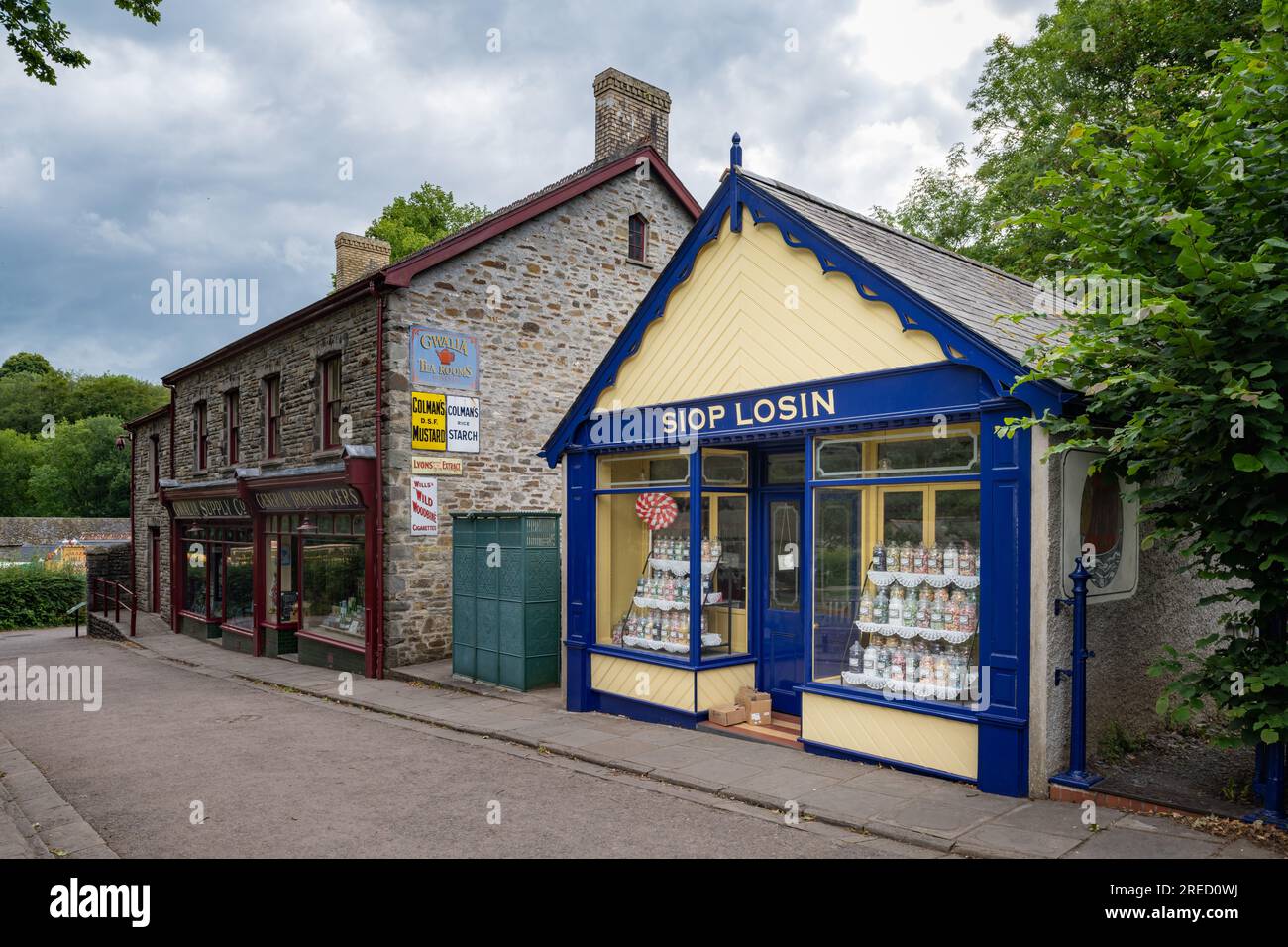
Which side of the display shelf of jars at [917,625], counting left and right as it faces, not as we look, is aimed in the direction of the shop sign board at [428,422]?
right

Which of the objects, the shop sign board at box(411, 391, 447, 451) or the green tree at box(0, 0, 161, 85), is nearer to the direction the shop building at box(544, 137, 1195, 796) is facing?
the green tree

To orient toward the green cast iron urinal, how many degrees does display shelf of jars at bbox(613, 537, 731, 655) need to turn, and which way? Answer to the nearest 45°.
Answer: approximately 90° to its right

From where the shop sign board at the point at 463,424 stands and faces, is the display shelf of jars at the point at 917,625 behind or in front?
in front

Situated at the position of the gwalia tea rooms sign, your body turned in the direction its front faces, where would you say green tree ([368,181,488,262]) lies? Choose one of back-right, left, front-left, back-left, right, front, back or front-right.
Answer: back-left

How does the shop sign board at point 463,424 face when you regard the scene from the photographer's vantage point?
facing the viewer and to the right of the viewer

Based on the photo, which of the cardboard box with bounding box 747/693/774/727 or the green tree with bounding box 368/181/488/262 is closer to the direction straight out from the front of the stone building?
the cardboard box

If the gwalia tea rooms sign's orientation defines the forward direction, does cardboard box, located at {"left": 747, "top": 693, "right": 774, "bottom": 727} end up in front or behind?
in front
